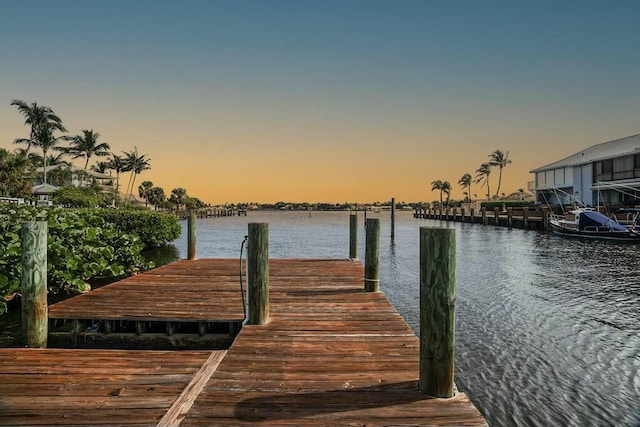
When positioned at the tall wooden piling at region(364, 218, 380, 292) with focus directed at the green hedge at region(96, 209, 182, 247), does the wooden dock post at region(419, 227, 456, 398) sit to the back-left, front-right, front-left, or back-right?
back-left

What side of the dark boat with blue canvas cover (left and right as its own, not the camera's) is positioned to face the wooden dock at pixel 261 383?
left

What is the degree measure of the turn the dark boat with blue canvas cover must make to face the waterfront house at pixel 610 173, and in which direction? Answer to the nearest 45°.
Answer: approximately 90° to its right

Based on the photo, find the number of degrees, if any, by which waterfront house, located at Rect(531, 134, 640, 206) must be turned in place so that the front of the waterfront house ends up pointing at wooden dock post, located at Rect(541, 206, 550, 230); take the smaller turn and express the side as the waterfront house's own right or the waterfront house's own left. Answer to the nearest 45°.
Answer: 0° — it already faces it

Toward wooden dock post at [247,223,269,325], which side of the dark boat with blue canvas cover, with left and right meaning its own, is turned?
left

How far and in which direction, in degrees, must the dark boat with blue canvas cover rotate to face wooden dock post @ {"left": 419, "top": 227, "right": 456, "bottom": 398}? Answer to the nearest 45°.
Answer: approximately 90° to its left

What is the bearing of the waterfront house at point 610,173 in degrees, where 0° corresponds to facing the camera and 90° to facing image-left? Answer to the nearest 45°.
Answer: approximately 45°

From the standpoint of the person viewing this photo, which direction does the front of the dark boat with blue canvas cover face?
facing to the left of the viewer
